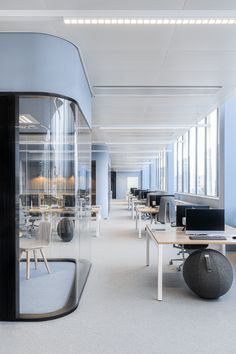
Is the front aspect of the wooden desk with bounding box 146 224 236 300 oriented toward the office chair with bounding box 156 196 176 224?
no

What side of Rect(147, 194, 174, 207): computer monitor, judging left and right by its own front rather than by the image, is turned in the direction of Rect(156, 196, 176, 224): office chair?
front

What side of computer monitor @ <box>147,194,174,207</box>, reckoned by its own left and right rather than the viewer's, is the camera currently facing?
front

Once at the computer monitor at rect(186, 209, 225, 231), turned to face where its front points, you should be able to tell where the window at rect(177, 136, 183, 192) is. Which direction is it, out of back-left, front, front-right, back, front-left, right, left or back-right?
back

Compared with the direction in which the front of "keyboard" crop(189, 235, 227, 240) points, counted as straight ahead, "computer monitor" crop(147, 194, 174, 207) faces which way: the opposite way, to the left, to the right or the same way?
the same way

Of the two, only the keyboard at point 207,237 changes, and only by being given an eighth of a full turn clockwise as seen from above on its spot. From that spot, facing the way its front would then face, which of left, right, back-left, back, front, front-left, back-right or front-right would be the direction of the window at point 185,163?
back-right

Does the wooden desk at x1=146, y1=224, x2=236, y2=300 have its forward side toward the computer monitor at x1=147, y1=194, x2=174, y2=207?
no

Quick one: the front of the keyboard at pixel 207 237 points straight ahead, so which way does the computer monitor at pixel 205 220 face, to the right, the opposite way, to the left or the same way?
the same way

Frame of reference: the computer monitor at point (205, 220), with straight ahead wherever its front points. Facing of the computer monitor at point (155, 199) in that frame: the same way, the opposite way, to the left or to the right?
the same way

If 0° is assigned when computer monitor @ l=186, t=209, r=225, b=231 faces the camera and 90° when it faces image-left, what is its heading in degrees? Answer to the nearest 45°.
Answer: approximately 0°

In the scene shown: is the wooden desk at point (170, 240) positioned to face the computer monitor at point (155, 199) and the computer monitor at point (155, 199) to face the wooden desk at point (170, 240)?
no

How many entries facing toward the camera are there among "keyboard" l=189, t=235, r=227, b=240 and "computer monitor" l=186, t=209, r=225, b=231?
2

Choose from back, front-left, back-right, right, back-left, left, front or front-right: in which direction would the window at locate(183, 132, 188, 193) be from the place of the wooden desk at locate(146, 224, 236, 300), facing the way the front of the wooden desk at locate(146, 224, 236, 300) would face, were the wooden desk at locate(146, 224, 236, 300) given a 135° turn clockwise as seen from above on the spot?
front-right

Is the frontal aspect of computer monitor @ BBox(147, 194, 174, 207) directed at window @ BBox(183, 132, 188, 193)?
no

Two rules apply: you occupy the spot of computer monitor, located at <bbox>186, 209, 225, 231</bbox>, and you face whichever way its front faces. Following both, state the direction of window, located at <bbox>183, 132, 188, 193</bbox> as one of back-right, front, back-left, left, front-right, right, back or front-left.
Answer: back

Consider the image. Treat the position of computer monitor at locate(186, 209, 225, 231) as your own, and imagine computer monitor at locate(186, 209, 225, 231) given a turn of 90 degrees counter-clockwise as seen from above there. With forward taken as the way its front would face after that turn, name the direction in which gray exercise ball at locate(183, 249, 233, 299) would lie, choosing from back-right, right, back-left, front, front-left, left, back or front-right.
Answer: right

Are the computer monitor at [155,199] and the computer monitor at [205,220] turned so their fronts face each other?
no

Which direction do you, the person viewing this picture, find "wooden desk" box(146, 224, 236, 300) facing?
facing the viewer

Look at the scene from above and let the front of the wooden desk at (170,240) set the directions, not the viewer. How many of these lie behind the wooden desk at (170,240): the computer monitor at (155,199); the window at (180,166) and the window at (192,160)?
3
